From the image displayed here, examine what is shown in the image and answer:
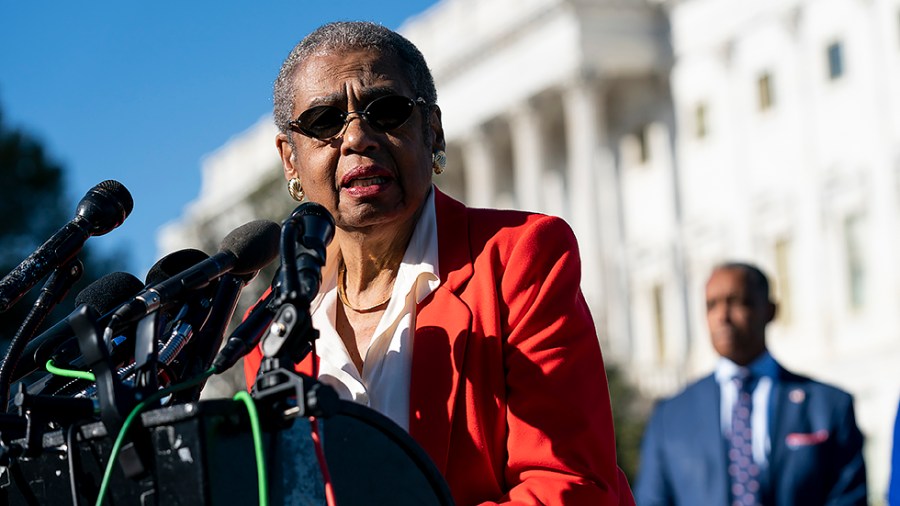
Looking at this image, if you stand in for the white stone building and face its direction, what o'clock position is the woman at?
The woman is roughly at 11 o'clock from the white stone building.

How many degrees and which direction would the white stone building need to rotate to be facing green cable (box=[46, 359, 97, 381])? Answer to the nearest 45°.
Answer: approximately 45° to its left

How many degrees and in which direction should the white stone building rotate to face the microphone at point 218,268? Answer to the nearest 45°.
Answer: approximately 45° to its left

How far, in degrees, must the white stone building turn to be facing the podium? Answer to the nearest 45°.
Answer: approximately 45° to its left

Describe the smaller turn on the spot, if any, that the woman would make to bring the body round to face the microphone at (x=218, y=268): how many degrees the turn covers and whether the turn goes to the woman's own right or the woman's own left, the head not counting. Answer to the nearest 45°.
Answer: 0° — they already face it

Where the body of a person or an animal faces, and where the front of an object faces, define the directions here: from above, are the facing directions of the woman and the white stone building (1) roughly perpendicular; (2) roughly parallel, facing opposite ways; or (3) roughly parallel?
roughly parallel

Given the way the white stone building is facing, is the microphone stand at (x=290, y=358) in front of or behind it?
in front

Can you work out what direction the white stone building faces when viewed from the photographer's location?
facing the viewer and to the left of the viewer

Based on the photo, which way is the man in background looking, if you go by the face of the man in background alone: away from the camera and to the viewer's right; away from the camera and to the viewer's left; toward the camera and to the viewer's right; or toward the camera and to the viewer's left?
toward the camera and to the viewer's left

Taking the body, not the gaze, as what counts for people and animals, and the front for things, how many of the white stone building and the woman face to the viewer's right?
0
